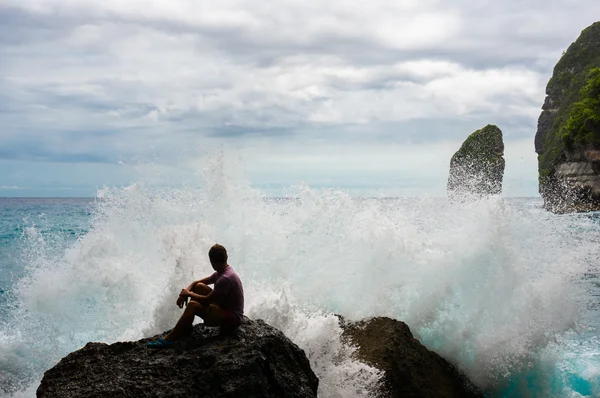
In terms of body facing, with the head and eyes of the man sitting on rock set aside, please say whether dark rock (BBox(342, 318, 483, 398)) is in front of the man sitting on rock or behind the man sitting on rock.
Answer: behind

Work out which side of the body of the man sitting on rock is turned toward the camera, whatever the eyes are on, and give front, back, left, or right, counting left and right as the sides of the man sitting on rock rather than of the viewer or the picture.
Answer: left
